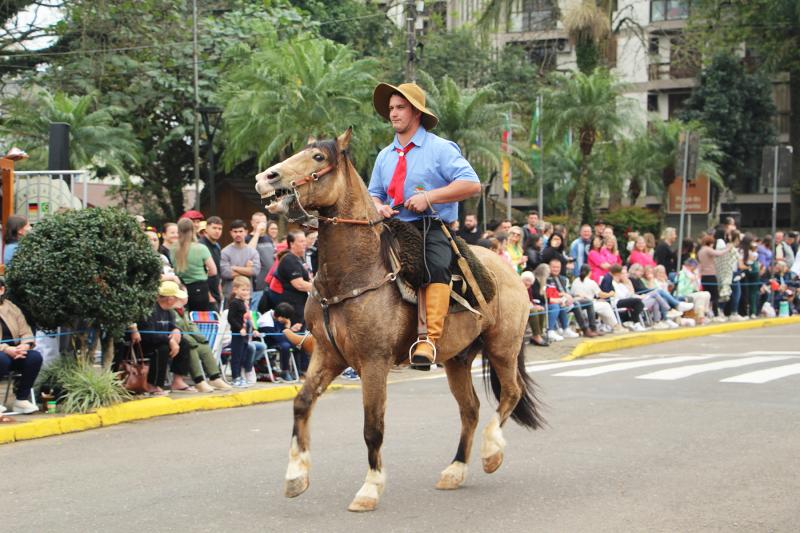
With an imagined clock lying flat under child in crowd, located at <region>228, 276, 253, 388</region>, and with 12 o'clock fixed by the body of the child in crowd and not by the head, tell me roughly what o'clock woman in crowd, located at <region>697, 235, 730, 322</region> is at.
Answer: The woman in crowd is roughly at 9 o'clock from the child in crowd.

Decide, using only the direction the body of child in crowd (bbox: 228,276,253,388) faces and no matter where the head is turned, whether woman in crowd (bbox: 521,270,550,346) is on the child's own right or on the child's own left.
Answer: on the child's own left

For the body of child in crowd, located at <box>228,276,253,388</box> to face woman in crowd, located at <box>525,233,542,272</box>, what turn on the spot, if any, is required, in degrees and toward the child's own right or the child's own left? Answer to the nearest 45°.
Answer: approximately 90° to the child's own left

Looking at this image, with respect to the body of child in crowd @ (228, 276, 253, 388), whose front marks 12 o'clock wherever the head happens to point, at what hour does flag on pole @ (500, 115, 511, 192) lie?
The flag on pole is roughly at 8 o'clock from the child in crowd.

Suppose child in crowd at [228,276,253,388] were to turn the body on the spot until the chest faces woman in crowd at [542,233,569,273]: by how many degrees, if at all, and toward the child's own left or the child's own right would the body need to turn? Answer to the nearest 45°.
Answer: approximately 90° to the child's own left

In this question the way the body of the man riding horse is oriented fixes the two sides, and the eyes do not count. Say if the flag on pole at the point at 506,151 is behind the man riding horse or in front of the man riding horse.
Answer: behind

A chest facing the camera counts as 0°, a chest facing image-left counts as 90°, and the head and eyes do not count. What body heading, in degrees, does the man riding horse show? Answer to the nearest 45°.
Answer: approximately 45°

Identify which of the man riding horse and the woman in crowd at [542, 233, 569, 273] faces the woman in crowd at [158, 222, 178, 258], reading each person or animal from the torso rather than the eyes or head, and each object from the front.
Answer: the woman in crowd at [542, 233, 569, 273]
